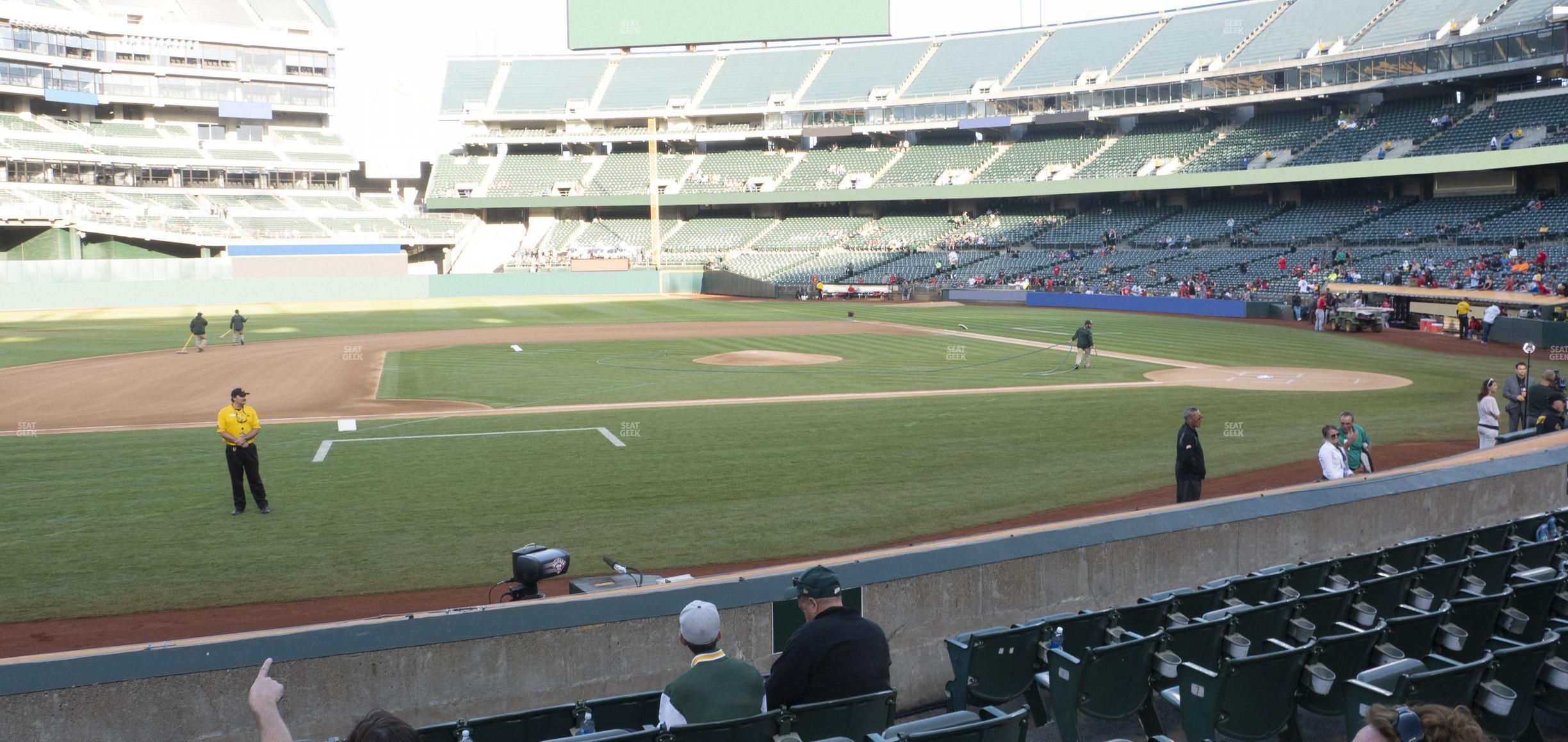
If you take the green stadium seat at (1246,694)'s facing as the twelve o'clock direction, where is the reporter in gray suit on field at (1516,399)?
The reporter in gray suit on field is roughly at 2 o'clock from the green stadium seat.

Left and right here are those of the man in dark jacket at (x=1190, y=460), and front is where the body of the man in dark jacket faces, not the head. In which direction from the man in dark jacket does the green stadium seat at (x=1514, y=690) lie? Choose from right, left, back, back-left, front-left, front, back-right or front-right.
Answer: right

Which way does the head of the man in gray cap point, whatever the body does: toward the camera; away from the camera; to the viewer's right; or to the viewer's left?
away from the camera

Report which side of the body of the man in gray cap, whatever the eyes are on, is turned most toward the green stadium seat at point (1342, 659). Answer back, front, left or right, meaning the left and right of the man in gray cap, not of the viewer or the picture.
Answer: right

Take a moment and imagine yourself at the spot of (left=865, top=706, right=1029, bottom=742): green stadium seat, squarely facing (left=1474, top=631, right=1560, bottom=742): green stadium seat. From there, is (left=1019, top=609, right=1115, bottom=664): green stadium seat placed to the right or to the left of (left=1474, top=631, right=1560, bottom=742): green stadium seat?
left

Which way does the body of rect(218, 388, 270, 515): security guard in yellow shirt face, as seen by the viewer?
toward the camera

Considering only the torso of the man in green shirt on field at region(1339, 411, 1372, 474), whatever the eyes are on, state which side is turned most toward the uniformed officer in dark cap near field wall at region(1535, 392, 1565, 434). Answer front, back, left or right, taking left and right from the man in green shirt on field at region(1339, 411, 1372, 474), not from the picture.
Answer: back

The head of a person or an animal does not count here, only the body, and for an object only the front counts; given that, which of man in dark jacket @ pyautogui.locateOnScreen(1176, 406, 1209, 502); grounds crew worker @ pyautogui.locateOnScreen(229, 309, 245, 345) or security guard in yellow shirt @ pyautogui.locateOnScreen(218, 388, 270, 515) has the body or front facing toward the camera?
security guard in yellow shirt @ pyautogui.locateOnScreen(218, 388, 270, 515)

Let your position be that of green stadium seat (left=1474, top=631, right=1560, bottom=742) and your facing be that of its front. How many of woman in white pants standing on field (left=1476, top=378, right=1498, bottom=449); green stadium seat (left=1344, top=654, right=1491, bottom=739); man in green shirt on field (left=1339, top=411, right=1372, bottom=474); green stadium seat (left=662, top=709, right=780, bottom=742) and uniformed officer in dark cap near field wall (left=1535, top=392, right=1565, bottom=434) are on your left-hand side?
2

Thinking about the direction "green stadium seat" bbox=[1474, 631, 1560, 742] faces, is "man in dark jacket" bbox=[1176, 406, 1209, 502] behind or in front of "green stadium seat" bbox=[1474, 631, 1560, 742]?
in front

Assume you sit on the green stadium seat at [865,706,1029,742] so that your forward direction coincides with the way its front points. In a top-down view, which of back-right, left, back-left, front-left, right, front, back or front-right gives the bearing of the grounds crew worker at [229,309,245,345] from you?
front

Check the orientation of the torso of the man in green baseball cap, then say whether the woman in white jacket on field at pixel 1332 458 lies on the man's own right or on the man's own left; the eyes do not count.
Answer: on the man's own right

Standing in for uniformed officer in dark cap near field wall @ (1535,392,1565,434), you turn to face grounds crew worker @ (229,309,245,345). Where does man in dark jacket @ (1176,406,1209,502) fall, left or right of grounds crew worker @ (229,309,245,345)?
left

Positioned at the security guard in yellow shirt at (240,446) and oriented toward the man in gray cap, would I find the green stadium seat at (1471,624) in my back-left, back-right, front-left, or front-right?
front-left

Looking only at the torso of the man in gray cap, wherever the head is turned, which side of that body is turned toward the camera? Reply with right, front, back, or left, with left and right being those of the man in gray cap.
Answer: back
